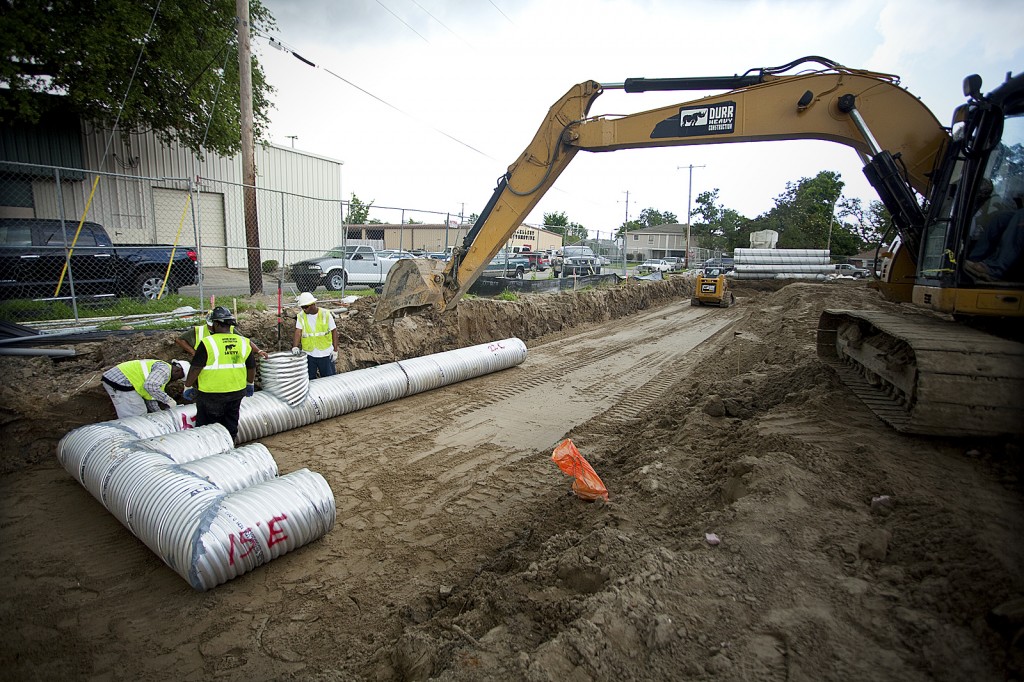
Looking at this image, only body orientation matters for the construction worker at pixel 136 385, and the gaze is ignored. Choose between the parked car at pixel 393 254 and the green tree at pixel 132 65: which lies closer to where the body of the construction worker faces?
the parked car

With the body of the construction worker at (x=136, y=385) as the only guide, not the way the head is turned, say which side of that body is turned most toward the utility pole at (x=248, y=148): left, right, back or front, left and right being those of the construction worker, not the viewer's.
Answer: left

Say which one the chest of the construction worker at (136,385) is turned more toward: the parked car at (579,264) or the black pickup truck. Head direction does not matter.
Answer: the parked car

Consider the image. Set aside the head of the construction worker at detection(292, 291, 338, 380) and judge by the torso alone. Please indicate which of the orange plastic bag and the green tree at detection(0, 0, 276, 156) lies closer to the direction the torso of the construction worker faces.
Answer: the orange plastic bag

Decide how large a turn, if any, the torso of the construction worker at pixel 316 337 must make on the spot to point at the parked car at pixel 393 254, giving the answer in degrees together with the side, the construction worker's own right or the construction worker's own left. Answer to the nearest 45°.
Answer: approximately 135° to the construction worker's own right

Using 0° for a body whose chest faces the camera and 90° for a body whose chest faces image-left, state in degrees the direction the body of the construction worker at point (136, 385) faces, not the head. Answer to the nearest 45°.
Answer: approximately 270°

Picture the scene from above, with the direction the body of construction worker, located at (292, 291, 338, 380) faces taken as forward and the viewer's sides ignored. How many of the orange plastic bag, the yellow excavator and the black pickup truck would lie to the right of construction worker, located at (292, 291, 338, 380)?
1

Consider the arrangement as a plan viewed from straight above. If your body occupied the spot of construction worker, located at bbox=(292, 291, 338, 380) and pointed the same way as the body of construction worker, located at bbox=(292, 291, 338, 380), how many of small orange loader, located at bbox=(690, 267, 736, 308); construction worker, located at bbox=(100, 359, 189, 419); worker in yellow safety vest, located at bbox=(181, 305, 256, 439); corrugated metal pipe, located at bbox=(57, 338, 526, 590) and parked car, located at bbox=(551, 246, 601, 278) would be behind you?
2

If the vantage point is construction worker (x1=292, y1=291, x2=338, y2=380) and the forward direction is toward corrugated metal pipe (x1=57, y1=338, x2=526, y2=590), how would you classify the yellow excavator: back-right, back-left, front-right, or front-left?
front-left

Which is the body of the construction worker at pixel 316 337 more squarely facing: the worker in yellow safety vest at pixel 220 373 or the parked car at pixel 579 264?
the worker in yellow safety vest
